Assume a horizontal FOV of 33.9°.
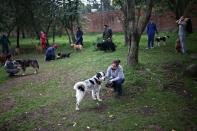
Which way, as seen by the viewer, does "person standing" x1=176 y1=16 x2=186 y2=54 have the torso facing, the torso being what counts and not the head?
to the viewer's left

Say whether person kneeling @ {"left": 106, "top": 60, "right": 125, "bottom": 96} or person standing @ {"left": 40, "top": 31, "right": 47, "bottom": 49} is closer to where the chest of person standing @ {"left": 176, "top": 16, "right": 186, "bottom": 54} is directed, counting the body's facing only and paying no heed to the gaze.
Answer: the person standing

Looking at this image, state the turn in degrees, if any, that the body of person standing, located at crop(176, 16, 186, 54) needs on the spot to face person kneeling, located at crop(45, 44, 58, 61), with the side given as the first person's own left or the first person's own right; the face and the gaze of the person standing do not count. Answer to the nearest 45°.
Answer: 0° — they already face them
